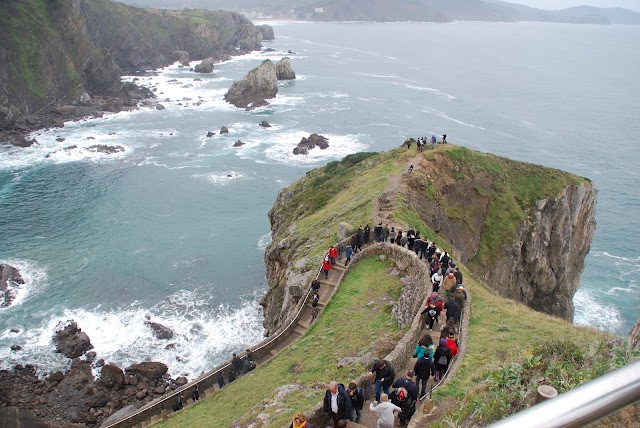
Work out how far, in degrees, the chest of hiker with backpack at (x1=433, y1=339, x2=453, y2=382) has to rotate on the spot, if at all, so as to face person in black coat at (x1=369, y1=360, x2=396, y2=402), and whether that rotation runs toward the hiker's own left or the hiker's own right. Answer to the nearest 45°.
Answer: approximately 135° to the hiker's own left

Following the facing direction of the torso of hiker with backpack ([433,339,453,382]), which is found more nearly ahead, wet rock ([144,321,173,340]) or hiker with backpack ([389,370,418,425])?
the wet rock

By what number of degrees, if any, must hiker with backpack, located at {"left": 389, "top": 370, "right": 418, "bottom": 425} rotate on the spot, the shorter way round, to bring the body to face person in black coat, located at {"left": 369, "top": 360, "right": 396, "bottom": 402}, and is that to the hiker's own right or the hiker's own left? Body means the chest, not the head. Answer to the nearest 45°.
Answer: approximately 90° to the hiker's own left

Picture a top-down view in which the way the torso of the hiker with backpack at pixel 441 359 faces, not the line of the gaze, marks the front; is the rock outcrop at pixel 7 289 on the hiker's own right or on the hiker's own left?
on the hiker's own left

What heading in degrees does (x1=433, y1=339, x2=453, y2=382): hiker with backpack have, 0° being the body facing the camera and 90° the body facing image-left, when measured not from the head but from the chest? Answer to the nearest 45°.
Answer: approximately 180°

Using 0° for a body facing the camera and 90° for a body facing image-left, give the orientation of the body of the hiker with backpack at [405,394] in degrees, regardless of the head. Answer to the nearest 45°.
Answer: approximately 225°

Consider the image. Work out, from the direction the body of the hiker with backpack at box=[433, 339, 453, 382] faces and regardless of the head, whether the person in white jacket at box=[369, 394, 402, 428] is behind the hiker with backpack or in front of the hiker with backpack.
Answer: behind

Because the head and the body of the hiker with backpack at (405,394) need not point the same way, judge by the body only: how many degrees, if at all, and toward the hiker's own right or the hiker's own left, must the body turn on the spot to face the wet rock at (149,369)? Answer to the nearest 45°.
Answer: approximately 90° to the hiker's own left

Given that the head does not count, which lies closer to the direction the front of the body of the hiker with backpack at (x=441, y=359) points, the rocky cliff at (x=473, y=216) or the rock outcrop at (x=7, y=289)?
the rocky cliff

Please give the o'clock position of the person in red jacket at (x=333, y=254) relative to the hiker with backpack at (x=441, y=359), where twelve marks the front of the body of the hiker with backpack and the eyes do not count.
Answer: The person in red jacket is roughly at 11 o'clock from the hiker with backpack.

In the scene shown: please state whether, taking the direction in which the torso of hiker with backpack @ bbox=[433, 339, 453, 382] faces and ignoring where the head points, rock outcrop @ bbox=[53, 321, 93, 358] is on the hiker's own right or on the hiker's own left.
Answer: on the hiker's own left

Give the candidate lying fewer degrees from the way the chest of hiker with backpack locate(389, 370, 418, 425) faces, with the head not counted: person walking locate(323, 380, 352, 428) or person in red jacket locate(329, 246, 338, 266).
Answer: the person in red jacket

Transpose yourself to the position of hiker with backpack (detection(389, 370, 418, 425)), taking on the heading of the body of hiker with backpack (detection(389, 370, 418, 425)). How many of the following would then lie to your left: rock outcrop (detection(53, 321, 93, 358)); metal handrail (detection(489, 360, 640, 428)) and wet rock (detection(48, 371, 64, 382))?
2
